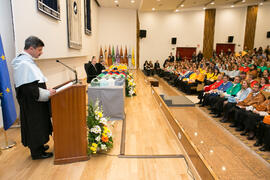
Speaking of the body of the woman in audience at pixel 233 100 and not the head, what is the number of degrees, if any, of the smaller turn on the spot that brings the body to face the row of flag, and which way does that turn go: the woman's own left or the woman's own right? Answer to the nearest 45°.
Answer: approximately 90° to the woman's own right

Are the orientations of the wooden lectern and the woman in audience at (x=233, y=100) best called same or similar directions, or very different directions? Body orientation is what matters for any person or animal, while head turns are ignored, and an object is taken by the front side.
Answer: very different directions

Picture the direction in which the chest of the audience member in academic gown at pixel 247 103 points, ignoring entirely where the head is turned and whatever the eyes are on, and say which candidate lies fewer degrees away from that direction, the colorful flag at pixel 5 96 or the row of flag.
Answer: the colorful flag

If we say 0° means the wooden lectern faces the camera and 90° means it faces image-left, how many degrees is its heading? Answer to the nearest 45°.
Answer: approximately 270°

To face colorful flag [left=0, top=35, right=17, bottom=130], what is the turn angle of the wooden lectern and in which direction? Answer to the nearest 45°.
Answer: approximately 135° to its left

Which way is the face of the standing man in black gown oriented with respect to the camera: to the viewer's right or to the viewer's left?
to the viewer's right

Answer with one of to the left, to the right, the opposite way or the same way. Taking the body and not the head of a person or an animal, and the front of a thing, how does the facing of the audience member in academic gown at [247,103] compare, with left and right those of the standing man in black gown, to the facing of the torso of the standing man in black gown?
the opposite way

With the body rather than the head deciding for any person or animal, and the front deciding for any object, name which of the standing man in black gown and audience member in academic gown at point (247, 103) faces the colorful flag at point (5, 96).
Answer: the audience member in academic gown

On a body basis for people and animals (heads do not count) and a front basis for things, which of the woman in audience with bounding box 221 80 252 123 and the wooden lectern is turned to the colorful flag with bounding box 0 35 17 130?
the woman in audience

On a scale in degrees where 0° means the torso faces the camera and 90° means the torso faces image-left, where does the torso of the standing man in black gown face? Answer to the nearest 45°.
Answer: approximately 270°

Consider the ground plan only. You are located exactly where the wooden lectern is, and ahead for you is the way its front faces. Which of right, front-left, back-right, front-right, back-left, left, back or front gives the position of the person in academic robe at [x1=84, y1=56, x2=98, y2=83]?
left

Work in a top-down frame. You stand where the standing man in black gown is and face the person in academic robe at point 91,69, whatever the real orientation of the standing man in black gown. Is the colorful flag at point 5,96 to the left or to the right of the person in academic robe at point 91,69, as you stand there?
left
